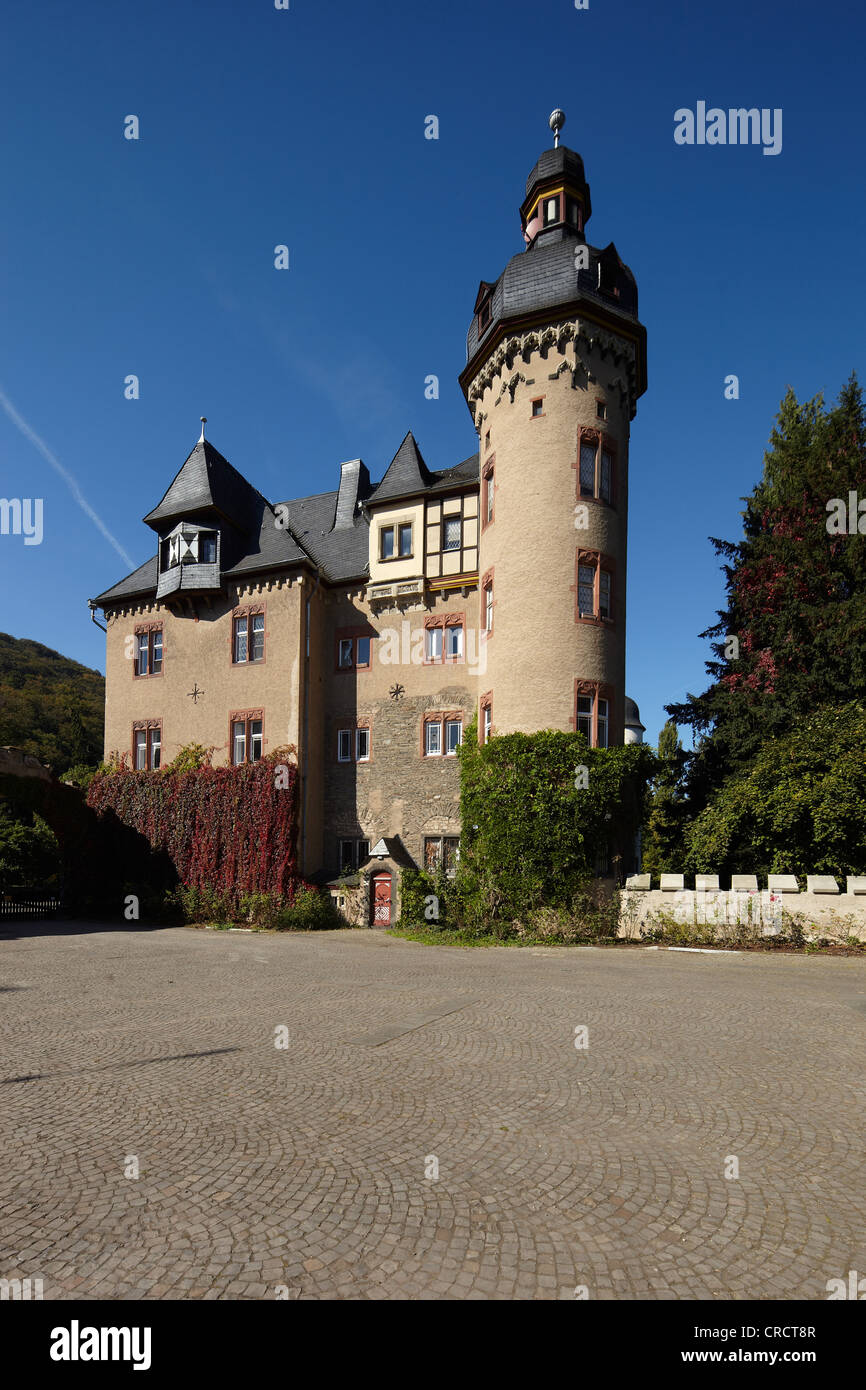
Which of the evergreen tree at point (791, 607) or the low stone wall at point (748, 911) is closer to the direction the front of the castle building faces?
the low stone wall

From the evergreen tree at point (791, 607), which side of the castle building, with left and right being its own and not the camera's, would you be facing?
left

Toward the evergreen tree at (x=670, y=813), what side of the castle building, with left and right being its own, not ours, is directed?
left

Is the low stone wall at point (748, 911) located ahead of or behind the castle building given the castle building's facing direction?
ahead

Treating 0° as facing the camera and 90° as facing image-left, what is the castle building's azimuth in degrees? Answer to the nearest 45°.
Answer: approximately 0°

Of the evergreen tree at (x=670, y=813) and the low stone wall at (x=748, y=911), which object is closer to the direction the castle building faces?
the low stone wall
